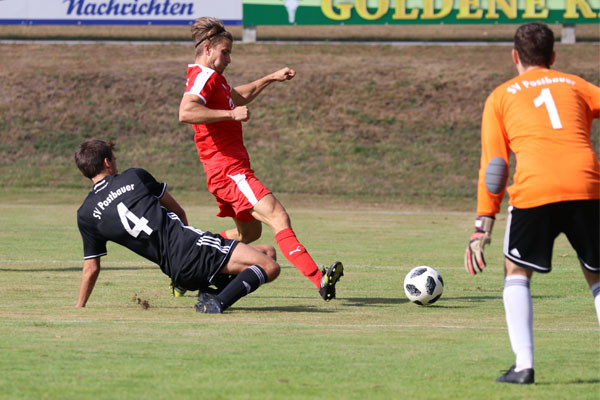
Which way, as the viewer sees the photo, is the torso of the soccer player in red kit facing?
to the viewer's right

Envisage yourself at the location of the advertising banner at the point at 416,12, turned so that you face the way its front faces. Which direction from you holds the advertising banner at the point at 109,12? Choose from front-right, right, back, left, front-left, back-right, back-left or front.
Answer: right

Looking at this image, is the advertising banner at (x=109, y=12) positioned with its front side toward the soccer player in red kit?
yes

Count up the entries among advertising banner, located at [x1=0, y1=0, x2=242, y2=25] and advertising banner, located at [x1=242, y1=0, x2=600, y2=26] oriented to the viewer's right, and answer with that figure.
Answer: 0

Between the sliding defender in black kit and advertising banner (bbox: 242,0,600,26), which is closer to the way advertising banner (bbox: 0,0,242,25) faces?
the sliding defender in black kit

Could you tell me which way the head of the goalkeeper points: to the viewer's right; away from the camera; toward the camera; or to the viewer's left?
away from the camera

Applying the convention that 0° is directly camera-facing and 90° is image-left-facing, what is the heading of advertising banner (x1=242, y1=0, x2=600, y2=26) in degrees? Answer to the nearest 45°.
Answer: approximately 0°

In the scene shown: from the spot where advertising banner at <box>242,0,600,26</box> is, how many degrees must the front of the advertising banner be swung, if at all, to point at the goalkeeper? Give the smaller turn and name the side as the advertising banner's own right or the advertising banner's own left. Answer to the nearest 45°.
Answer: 0° — it already faces them

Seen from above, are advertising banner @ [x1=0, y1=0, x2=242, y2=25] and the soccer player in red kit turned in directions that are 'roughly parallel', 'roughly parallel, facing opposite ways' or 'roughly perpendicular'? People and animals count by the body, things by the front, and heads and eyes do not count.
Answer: roughly perpendicular

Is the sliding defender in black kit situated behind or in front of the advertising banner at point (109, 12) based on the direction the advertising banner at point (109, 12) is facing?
in front

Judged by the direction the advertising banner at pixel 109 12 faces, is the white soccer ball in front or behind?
in front

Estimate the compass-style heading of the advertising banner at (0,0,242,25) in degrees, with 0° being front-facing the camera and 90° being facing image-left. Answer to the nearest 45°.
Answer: approximately 0°

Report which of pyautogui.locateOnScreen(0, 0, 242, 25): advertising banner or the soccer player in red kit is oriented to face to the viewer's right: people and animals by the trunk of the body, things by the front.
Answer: the soccer player in red kit

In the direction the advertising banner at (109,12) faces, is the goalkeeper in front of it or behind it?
in front

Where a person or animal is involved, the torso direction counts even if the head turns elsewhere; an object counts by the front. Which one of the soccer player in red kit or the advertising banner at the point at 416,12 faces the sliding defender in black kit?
the advertising banner

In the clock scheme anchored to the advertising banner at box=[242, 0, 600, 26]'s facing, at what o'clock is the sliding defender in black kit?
The sliding defender in black kit is roughly at 12 o'clock from the advertising banner.

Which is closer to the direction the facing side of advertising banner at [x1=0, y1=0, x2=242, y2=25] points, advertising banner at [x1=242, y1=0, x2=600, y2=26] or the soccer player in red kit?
the soccer player in red kit
